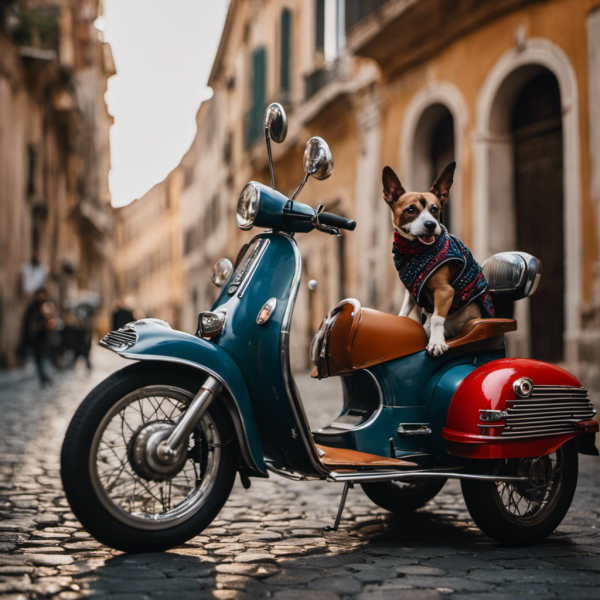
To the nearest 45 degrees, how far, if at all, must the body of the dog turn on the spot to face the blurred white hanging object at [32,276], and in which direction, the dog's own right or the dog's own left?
approximately 90° to the dog's own right

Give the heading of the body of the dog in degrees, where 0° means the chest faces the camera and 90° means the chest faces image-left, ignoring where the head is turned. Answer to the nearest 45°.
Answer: approximately 45°

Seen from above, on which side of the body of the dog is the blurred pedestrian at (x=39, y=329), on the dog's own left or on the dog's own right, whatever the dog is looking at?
on the dog's own right
